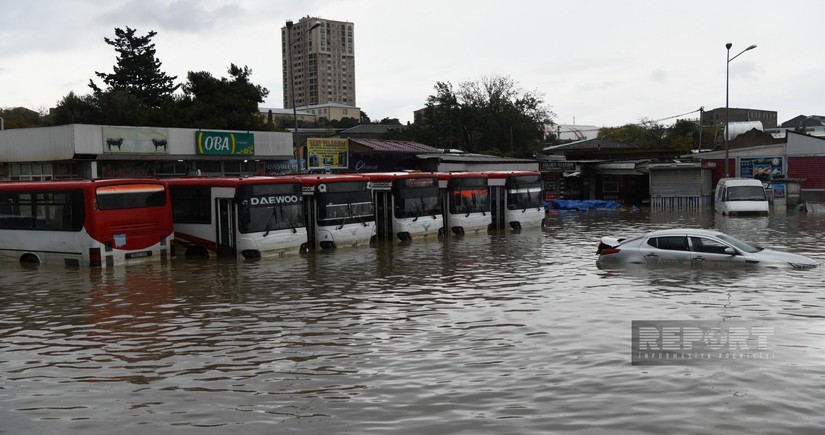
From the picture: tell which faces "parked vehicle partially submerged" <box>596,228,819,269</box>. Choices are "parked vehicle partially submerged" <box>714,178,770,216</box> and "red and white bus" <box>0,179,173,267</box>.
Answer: "parked vehicle partially submerged" <box>714,178,770,216</box>

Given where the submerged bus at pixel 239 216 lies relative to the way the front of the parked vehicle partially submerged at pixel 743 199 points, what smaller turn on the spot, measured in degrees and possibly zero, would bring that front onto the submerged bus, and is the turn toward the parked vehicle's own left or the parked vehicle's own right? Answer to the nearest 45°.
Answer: approximately 45° to the parked vehicle's own right

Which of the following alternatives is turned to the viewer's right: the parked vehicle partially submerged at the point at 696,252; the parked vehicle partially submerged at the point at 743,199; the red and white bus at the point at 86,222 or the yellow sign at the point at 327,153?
the parked vehicle partially submerged at the point at 696,252

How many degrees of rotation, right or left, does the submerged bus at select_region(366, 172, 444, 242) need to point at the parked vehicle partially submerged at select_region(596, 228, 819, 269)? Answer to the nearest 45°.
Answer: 0° — it already faces it

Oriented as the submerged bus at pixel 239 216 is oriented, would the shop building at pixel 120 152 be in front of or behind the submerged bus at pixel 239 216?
behind

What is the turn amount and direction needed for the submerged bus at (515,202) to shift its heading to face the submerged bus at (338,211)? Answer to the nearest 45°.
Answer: approximately 90° to its right

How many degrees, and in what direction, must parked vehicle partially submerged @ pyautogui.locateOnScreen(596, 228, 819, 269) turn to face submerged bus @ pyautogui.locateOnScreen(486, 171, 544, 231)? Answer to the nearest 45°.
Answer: approximately 135° to its left

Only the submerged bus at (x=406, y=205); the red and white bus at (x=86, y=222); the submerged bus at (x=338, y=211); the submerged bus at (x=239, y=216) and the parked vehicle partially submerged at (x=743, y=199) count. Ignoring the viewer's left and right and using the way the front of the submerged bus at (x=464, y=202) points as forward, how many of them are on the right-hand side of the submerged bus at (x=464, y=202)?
4

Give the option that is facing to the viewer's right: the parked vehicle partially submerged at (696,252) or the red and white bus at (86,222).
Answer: the parked vehicle partially submerged

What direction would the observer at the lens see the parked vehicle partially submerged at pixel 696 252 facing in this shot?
facing to the right of the viewer

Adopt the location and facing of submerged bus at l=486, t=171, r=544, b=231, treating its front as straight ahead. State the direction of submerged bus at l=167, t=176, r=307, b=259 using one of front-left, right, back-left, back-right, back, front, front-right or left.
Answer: right

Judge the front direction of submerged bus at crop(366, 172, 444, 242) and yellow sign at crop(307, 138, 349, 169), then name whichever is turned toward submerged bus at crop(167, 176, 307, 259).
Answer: the yellow sign

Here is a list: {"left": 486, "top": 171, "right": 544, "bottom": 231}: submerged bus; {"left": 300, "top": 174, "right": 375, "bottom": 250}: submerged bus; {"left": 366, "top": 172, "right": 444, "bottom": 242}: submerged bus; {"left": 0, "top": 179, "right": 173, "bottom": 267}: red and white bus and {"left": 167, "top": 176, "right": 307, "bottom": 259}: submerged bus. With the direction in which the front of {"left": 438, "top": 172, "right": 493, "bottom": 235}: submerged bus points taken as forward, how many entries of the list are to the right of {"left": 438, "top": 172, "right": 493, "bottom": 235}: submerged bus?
4

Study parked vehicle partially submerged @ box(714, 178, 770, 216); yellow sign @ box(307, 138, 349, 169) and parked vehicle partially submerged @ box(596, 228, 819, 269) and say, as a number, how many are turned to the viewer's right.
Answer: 1

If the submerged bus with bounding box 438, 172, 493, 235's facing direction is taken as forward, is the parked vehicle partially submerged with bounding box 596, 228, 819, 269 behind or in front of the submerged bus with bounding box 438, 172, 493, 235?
in front

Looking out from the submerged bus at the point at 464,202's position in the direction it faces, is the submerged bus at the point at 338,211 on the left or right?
on its right
